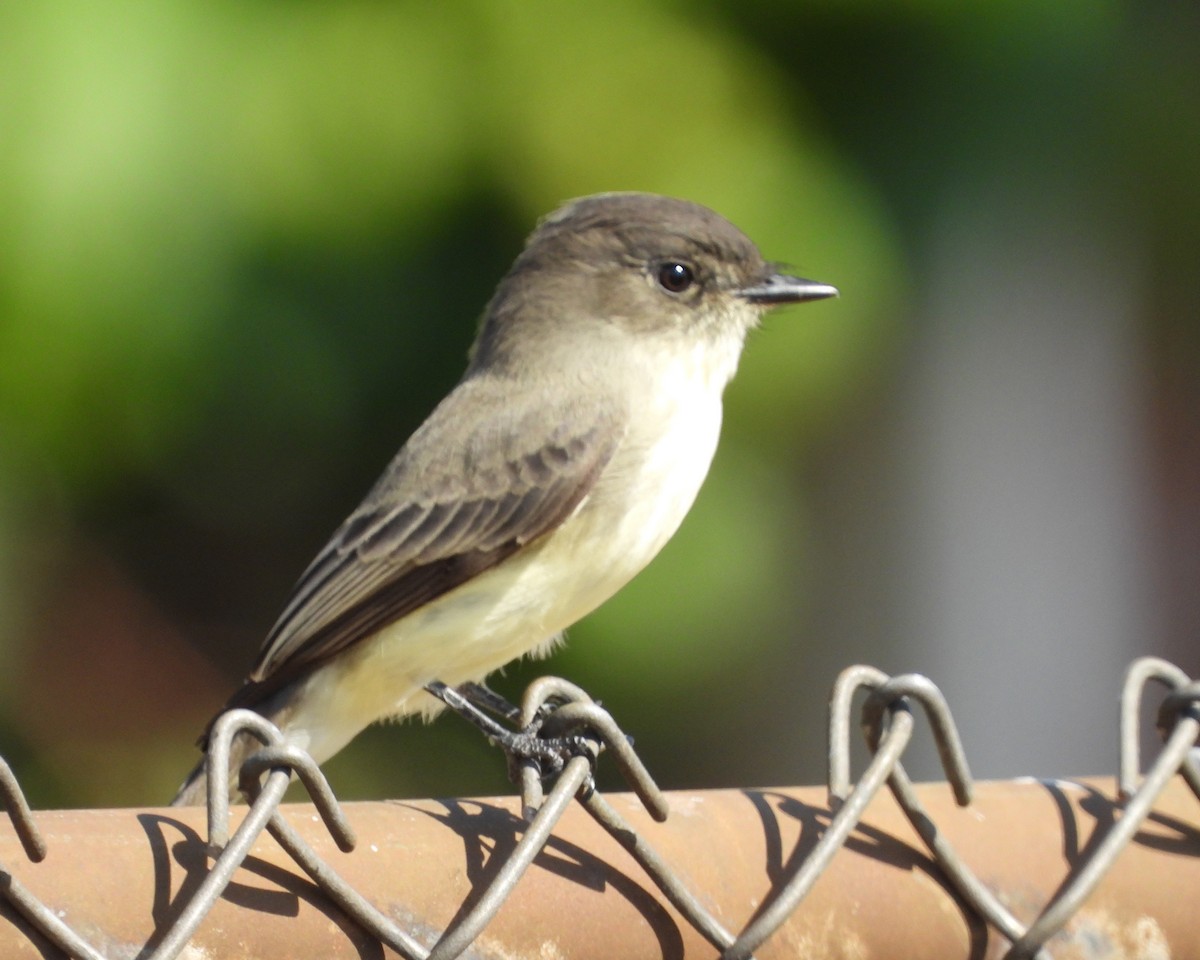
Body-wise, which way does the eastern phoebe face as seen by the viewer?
to the viewer's right
